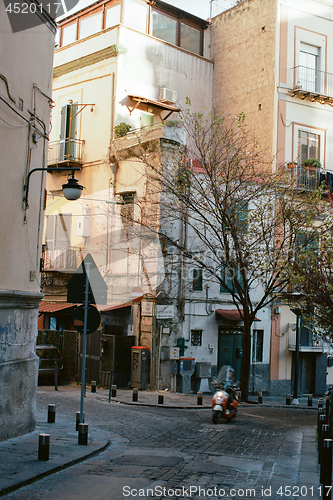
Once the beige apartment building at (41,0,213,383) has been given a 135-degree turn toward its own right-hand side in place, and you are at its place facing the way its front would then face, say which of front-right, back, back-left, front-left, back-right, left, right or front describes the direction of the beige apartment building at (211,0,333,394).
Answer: right

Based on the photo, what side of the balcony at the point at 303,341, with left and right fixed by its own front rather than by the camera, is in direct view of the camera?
front

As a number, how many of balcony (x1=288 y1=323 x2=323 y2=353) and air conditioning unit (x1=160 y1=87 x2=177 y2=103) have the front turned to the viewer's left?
0

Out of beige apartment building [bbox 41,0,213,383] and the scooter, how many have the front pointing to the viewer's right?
0

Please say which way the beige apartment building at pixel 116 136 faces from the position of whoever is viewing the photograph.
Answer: facing the viewer and to the left of the viewer

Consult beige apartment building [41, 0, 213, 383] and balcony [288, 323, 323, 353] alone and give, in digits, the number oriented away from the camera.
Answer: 0

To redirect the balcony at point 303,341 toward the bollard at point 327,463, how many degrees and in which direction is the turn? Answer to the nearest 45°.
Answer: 0° — it already faces it

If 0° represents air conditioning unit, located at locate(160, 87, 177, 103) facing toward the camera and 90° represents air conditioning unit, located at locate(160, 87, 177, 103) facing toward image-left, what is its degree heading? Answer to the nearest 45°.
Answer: approximately 315°
